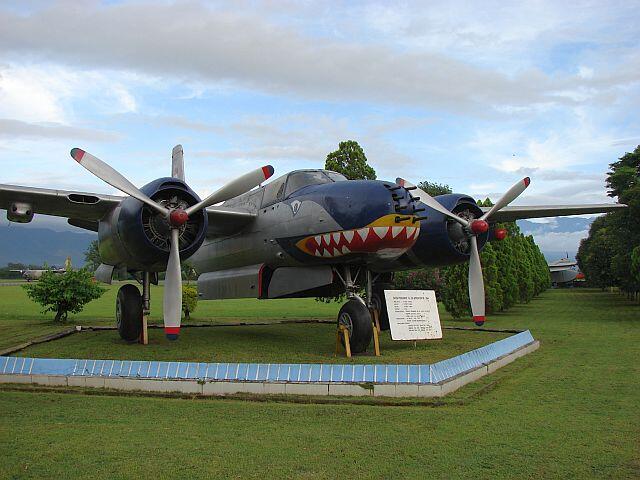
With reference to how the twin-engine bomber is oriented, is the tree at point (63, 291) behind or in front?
behind

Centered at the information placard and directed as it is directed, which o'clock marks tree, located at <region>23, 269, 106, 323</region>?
The tree is roughly at 4 o'clock from the information placard.

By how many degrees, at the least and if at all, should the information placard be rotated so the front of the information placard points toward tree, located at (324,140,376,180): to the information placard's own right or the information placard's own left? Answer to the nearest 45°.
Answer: approximately 180°

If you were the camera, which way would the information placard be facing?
facing the viewer

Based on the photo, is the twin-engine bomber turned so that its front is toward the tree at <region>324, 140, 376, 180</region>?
no

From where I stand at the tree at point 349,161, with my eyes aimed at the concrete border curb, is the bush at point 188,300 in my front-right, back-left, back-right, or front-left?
front-right

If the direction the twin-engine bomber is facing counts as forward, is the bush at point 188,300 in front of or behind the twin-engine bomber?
behind

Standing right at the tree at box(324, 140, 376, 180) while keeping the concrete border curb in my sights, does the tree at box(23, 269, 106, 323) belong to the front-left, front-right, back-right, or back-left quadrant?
front-right

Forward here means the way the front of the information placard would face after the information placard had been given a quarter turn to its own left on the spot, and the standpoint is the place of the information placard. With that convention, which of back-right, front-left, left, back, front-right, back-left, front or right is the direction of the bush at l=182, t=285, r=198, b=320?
back-left

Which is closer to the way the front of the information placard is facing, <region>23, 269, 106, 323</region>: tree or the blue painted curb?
the blue painted curb

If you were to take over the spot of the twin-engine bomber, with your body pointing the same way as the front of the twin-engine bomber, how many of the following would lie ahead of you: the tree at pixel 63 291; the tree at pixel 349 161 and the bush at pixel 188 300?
0
